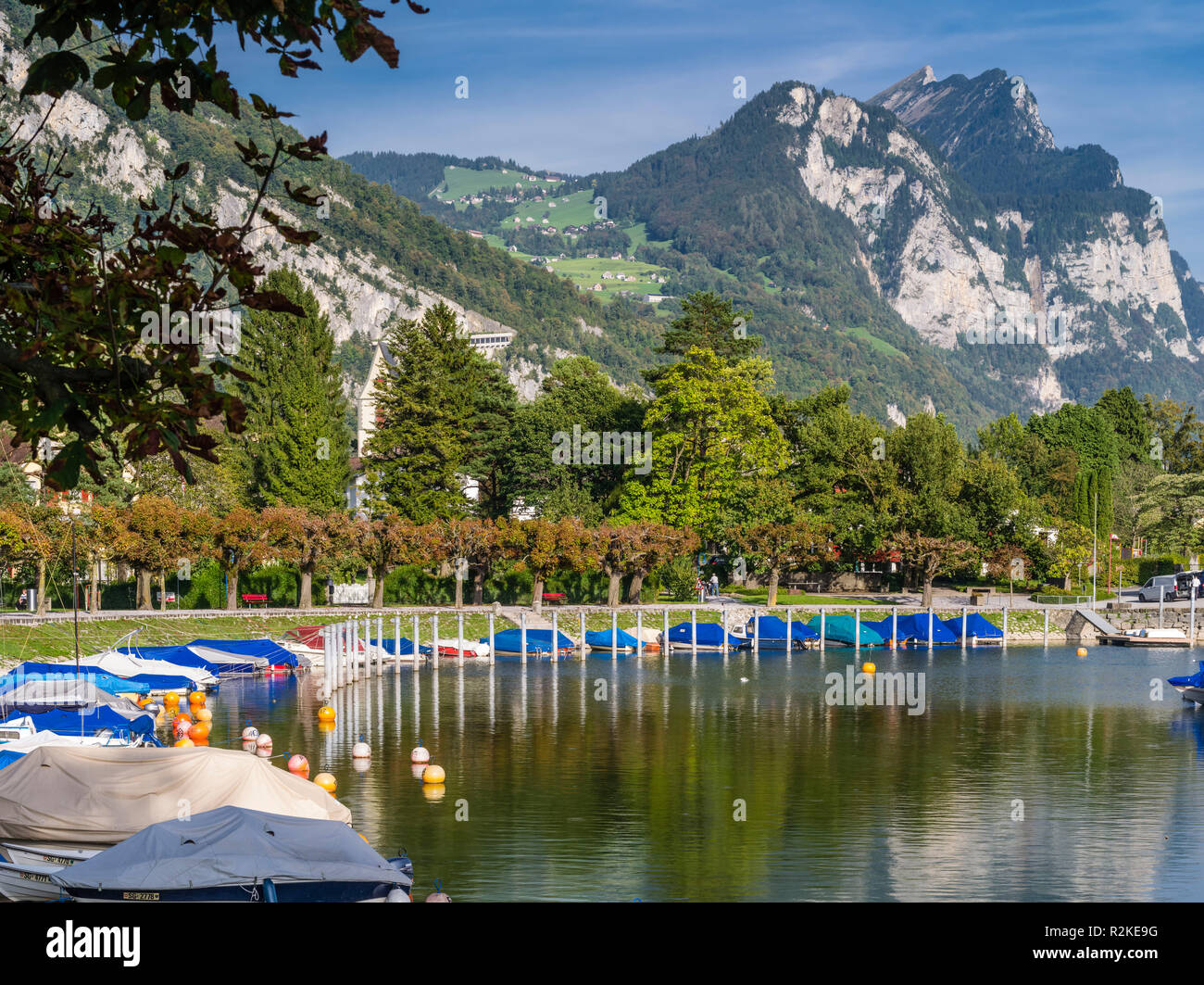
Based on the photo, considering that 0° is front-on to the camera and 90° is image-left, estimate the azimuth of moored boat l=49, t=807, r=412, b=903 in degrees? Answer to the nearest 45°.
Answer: approximately 90°
